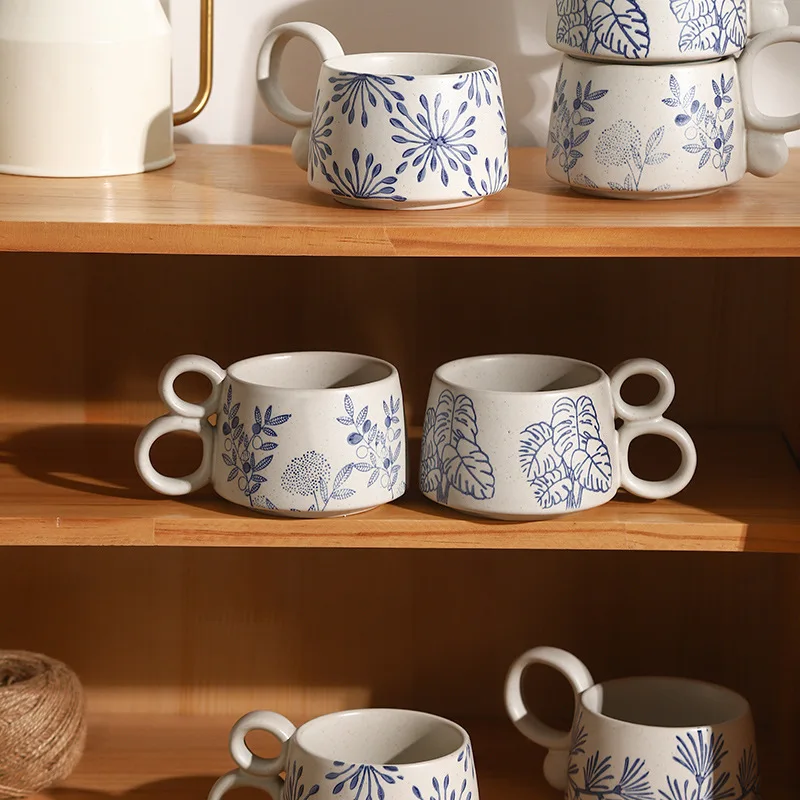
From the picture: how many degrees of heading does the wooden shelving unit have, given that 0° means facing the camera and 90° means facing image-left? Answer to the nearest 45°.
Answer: approximately 0°
